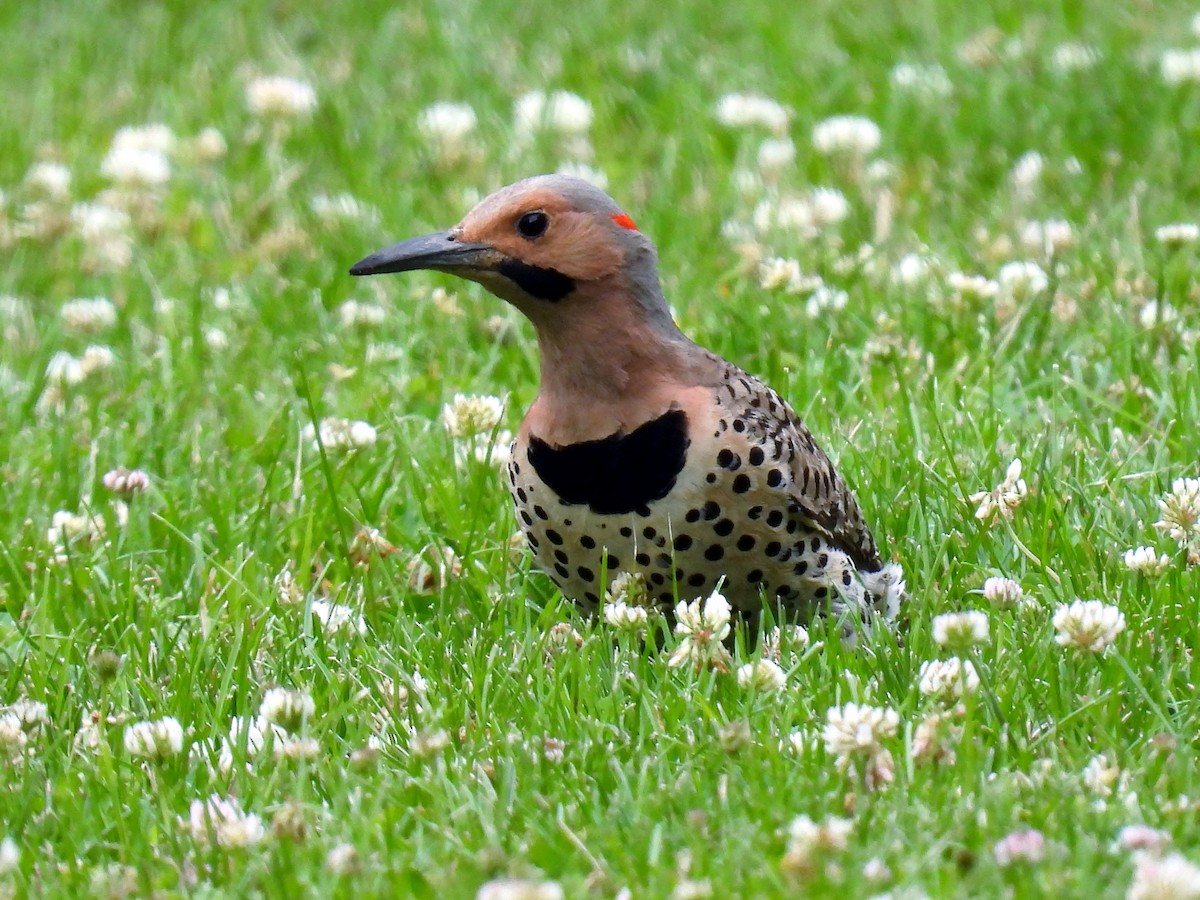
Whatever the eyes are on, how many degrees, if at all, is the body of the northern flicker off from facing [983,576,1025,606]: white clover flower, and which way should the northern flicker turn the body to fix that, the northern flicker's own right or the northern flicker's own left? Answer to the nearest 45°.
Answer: approximately 135° to the northern flicker's own left

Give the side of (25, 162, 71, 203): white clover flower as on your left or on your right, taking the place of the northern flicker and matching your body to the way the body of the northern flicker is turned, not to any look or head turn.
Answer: on your right

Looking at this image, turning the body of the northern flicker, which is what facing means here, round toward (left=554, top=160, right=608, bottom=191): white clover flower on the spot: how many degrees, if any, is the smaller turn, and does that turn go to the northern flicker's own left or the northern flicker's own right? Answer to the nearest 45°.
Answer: approximately 135° to the northern flicker's own right

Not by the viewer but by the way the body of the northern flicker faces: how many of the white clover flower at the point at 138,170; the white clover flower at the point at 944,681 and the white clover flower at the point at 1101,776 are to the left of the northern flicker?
2

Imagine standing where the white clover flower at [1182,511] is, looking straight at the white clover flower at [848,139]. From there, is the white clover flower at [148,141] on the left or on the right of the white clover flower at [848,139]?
left

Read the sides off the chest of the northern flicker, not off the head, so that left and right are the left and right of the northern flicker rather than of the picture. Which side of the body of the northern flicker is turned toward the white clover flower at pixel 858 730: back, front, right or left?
left

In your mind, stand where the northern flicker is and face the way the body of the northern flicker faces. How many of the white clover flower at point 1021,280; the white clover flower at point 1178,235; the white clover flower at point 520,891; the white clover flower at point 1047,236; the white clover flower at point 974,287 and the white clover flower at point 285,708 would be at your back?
4

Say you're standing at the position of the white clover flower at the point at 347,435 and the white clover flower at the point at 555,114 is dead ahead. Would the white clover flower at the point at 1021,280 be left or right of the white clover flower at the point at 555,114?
right

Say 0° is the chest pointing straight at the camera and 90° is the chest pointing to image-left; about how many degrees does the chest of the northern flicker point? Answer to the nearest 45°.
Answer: approximately 45°

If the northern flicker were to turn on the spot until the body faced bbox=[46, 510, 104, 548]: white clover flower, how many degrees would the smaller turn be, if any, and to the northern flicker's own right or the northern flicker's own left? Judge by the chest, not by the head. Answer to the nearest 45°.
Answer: approximately 90° to the northern flicker's own right

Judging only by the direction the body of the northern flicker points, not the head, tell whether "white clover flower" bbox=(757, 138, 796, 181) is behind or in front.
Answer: behind
